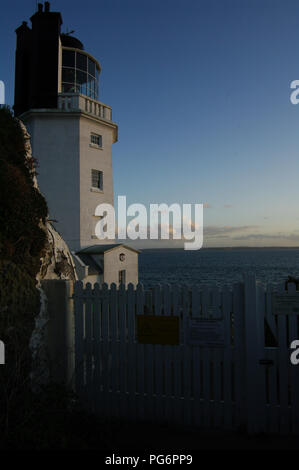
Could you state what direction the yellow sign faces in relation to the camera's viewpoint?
facing the viewer

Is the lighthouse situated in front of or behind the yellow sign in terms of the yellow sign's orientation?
behind
